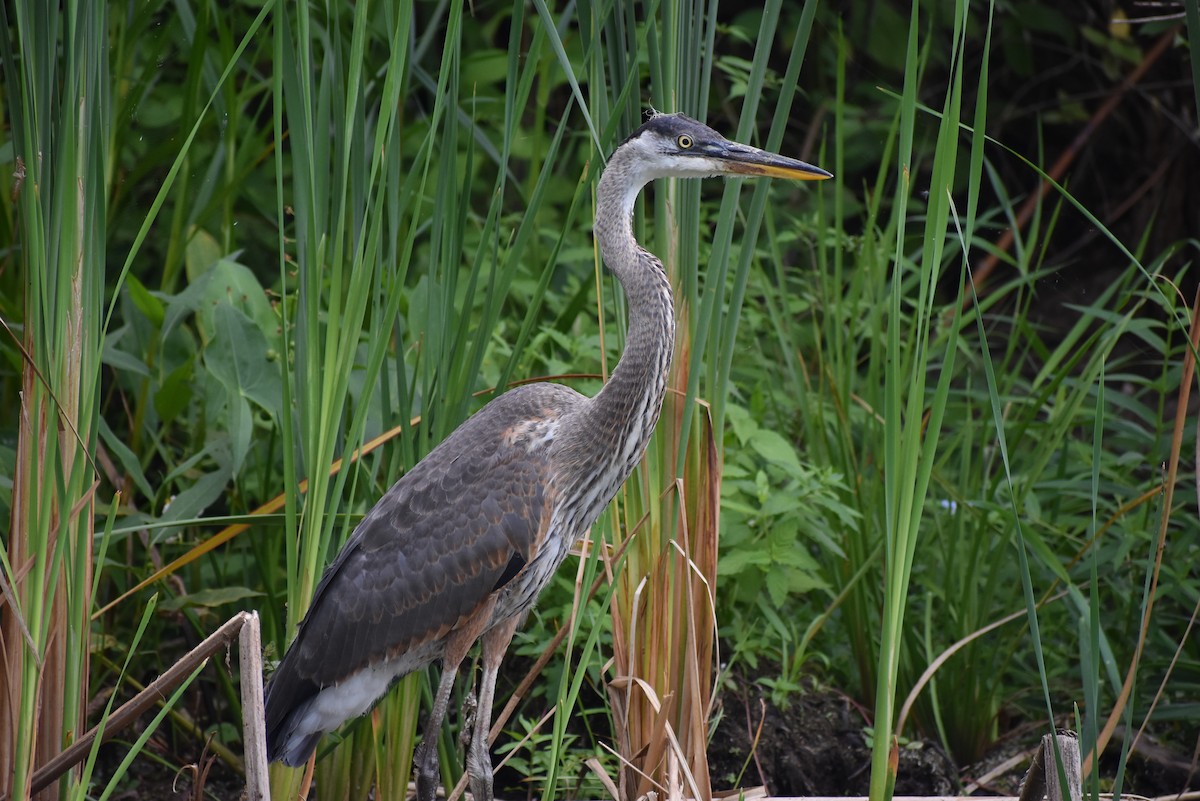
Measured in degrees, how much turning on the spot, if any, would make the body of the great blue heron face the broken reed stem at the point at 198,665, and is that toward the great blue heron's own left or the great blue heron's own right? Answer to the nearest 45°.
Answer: approximately 135° to the great blue heron's own right

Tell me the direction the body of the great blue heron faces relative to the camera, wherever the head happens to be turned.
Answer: to the viewer's right
